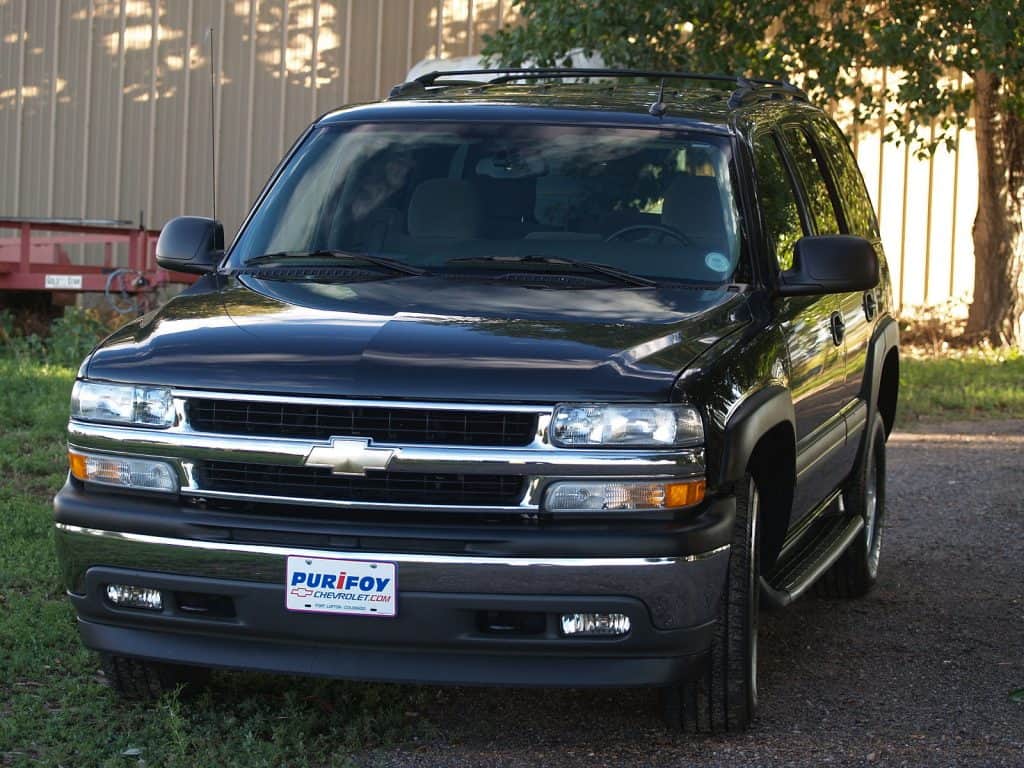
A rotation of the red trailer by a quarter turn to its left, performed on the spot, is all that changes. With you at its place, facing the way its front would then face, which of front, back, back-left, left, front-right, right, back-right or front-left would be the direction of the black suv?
back
